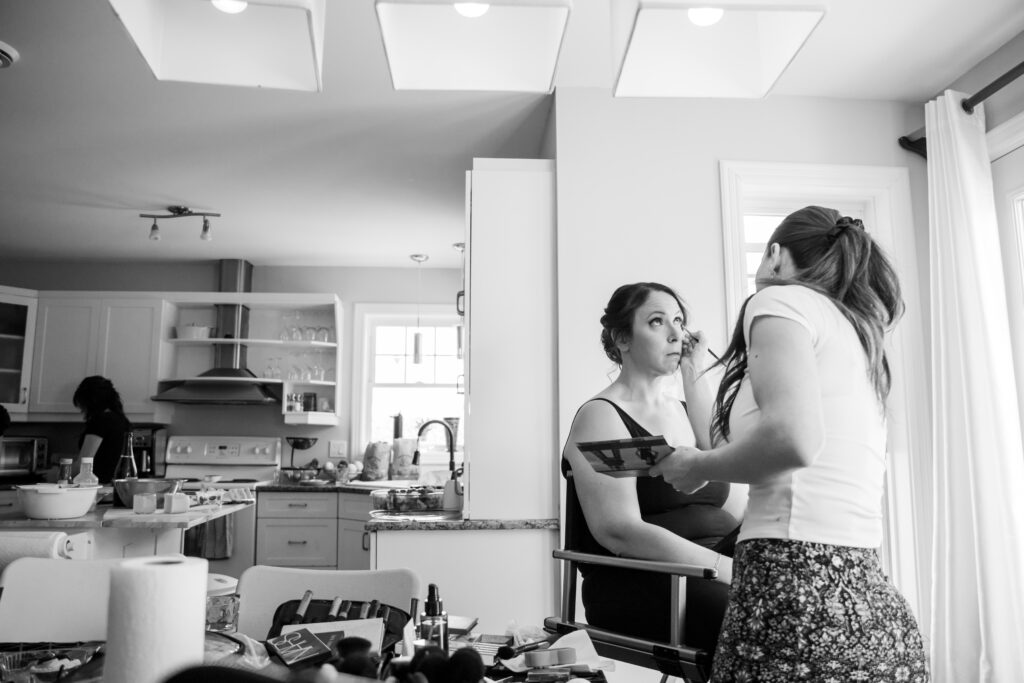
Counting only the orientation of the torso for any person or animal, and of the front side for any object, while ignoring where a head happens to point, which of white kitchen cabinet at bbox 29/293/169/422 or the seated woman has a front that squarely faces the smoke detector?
the white kitchen cabinet

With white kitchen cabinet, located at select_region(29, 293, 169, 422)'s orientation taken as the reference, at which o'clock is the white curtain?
The white curtain is roughly at 11 o'clock from the white kitchen cabinet.

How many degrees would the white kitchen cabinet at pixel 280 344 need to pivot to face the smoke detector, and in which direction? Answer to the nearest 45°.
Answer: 0° — it already faces it

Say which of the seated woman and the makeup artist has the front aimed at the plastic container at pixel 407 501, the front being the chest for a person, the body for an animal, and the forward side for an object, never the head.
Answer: the makeup artist

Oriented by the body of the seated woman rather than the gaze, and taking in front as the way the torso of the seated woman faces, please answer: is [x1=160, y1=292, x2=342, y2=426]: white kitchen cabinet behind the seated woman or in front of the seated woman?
behind
